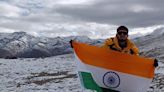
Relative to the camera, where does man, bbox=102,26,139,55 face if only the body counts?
toward the camera
